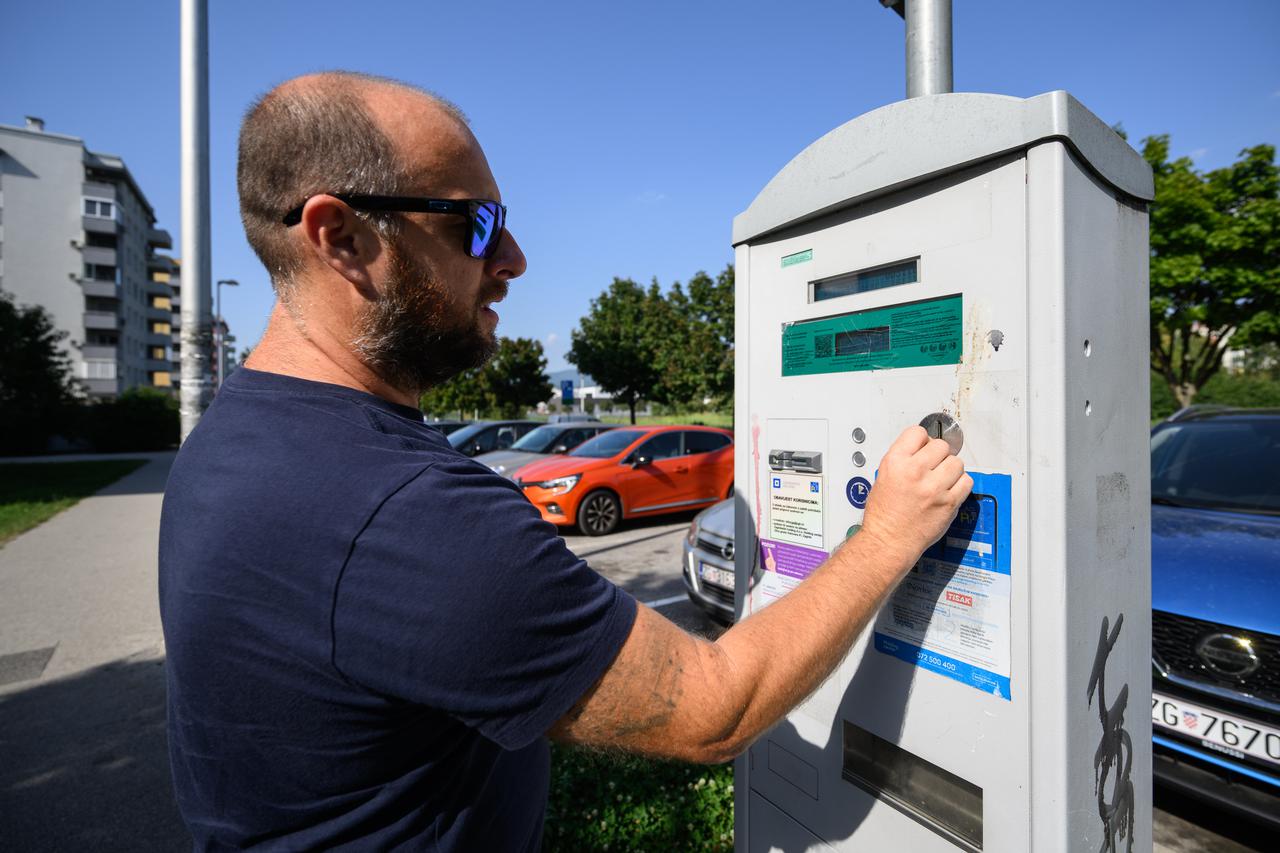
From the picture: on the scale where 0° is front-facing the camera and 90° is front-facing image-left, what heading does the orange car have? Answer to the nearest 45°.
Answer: approximately 45°

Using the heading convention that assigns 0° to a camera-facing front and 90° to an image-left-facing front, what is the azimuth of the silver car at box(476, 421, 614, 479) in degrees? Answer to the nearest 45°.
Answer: approximately 45°

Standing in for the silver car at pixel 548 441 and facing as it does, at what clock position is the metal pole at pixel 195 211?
The metal pole is roughly at 11 o'clock from the silver car.

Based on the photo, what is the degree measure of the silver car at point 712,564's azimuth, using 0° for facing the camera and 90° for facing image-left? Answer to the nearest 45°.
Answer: approximately 45°

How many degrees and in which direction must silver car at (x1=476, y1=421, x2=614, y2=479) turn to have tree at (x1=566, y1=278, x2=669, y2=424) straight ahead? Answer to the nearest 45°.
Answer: approximately 135° to its right

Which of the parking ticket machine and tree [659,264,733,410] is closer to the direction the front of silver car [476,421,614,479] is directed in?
the parking ticket machine

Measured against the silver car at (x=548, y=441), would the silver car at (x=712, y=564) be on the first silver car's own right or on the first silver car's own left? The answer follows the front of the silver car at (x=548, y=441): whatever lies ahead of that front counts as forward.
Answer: on the first silver car's own left

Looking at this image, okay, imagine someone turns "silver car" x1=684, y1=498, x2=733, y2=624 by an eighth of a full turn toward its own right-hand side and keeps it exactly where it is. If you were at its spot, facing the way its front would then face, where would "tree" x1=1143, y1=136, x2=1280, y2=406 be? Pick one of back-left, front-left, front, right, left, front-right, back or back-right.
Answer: back-right

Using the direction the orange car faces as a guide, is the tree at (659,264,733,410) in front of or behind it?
behind

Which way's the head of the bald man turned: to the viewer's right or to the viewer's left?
to the viewer's right
